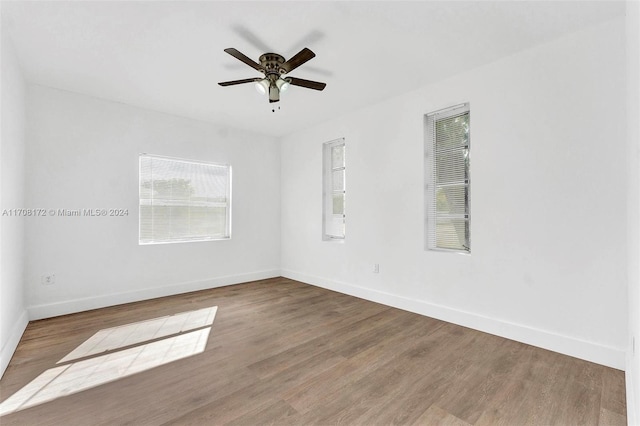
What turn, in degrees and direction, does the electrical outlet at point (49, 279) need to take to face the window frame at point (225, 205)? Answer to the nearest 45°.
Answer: approximately 90° to its left

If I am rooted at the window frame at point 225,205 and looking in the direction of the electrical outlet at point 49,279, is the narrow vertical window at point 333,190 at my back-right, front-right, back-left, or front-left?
back-left

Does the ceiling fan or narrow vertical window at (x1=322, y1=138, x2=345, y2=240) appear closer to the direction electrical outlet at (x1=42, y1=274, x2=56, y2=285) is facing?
the ceiling fan

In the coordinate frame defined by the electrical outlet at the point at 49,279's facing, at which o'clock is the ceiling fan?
The ceiling fan is roughly at 11 o'clock from the electrical outlet.

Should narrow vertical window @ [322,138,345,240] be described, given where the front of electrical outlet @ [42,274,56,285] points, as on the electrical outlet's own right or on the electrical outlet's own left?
on the electrical outlet's own left

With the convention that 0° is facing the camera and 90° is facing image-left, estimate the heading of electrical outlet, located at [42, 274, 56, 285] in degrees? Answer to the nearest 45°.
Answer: approximately 0°

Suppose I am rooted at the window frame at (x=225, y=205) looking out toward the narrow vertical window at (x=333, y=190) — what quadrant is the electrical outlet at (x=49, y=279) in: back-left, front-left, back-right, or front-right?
back-right

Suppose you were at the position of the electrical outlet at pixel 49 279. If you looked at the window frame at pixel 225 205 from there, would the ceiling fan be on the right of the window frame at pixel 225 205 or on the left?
right
